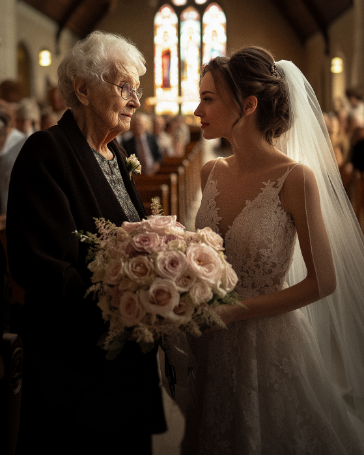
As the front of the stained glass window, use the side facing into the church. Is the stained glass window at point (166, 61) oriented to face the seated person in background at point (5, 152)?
yes

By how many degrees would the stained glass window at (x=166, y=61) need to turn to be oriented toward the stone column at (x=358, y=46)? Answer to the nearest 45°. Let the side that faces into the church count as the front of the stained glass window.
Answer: approximately 45° to its left

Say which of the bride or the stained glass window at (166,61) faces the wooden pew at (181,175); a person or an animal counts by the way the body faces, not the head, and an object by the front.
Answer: the stained glass window

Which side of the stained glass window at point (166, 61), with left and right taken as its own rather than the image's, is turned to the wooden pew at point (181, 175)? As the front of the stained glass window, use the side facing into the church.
front

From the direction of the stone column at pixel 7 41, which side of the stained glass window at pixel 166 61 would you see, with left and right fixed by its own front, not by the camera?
front

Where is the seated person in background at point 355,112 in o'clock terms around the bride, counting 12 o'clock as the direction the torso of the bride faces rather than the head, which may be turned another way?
The seated person in background is roughly at 5 o'clock from the bride.

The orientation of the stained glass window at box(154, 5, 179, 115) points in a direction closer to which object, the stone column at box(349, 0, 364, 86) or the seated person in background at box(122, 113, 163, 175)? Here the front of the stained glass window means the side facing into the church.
the seated person in background

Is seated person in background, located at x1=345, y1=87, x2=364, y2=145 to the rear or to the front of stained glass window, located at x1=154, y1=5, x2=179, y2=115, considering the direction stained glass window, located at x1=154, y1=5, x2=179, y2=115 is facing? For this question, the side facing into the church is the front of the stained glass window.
to the front

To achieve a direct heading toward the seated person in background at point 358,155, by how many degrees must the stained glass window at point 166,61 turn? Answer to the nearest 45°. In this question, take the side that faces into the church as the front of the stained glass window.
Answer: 0° — it already faces them

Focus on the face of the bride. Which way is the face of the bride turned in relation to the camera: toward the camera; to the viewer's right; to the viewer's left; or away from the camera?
to the viewer's left

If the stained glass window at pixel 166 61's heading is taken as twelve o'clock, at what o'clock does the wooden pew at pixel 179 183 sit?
The wooden pew is roughly at 12 o'clock from the stained glass window.

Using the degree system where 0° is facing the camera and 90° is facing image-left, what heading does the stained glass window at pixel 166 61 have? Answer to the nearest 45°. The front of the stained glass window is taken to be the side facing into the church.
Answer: approximately 0°

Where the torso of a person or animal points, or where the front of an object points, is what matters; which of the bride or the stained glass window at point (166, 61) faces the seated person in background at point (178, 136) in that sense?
the stained glass window

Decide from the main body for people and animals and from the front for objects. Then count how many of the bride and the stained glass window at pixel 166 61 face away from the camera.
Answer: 0

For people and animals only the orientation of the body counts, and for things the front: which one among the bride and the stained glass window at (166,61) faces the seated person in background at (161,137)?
the stained glass window

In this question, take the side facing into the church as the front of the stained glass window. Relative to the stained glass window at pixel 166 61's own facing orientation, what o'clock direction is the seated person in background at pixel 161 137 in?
The seated person in background is roughly at 12 o'clock from the stained glass window.

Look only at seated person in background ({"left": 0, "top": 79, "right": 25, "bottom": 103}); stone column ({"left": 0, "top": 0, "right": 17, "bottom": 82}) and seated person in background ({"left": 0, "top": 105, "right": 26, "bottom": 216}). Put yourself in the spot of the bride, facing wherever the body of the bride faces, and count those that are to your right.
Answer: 3
